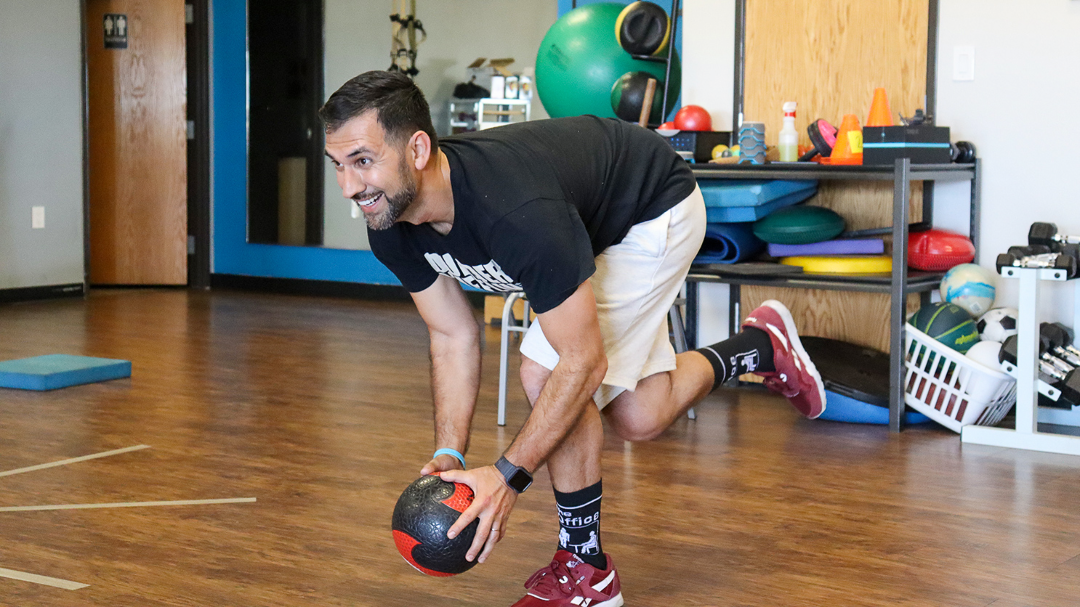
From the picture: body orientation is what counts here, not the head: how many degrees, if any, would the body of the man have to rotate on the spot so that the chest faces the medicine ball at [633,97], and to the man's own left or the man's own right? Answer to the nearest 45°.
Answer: approximately 135° to the man's own right

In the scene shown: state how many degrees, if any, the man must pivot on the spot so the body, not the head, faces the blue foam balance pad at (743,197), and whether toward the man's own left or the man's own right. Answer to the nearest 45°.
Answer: approximately 135° to the man's own right

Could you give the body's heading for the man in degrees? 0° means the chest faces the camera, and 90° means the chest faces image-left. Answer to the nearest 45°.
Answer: approximately 45°

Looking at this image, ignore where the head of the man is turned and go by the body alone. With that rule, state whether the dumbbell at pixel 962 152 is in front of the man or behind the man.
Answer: behind

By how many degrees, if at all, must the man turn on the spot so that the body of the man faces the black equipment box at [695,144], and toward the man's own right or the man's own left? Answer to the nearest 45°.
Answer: approximately 135° to the man's own right

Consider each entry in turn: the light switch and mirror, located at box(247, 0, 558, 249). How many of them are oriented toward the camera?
2

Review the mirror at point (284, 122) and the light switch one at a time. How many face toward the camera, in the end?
2
